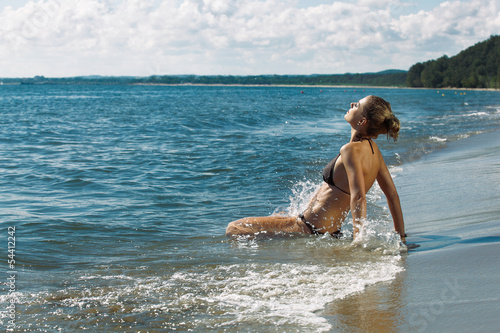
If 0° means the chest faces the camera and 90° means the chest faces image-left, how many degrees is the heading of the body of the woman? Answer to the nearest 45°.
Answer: approximately 90°

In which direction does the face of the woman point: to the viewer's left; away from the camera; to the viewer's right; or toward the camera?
to the viewer's left
